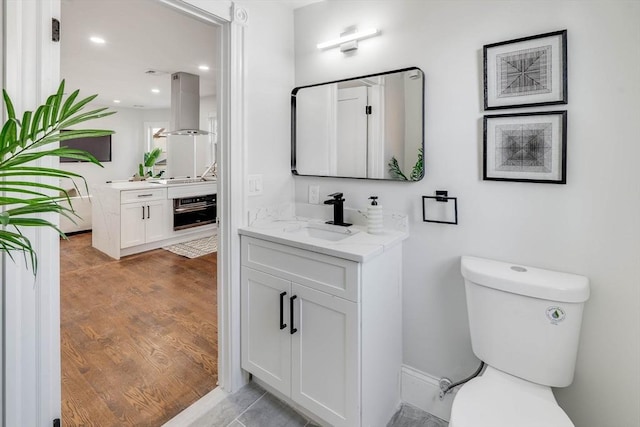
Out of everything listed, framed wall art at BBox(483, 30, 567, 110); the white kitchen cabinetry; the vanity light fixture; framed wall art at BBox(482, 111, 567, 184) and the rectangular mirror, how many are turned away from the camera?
0

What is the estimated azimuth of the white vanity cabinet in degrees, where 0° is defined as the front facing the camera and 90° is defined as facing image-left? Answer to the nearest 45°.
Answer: approximately 45°

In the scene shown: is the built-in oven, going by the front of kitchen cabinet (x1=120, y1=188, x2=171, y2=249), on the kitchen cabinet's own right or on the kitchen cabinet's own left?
on the kitchen cabinet's own left

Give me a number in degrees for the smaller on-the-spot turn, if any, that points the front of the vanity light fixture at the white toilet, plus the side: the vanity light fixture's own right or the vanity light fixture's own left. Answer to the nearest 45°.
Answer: approximately 90° to the vanity light fixture's own left

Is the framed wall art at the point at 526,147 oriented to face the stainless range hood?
no

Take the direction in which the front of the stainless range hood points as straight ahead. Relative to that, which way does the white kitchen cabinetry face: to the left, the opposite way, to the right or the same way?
the same way

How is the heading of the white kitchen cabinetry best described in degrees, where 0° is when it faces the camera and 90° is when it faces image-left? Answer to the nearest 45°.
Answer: approximately 315°

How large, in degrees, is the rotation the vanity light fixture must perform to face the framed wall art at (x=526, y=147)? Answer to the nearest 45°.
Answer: approximately 90° to its left

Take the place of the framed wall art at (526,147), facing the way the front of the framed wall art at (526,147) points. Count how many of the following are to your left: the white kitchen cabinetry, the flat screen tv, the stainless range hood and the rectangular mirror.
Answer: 0

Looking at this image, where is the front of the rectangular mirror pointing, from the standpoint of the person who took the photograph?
facing the viewer and to the left of the viewer

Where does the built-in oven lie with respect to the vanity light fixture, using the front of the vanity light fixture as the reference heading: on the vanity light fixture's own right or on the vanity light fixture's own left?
on the vanity light fixture's own right

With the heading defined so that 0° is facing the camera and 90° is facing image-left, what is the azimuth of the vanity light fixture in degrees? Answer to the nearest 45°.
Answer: approximately 45°

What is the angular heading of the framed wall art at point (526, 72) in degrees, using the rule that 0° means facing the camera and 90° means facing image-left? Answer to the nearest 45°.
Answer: approximately 45°

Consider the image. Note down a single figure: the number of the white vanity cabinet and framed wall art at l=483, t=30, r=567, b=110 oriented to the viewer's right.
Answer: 0

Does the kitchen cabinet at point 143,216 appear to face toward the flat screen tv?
no

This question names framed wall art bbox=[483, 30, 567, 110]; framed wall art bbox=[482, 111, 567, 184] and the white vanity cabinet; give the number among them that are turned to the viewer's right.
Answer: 0

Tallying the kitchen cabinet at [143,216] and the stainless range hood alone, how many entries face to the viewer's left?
0

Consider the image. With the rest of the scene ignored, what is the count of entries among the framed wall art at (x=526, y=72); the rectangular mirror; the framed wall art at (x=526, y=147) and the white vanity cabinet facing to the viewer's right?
0
